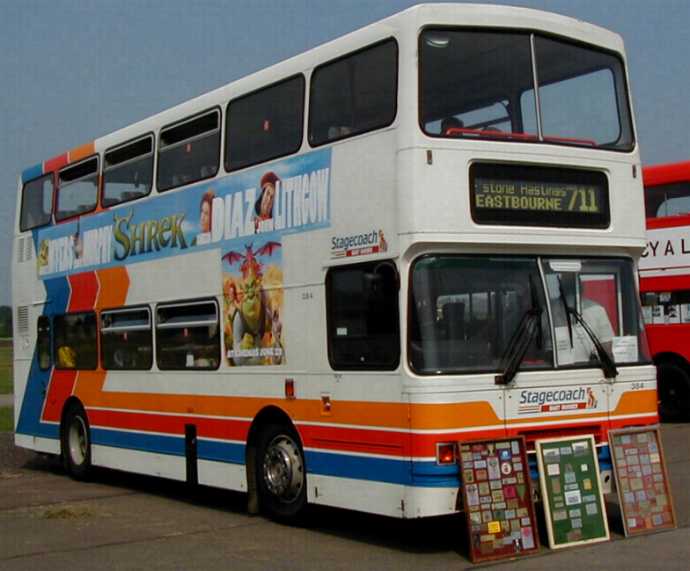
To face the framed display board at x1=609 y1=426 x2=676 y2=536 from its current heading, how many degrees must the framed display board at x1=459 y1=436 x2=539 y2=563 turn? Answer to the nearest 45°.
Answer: approximately 135° to its left

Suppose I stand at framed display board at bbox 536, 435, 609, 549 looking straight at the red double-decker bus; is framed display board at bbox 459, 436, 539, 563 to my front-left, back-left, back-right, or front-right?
back-left

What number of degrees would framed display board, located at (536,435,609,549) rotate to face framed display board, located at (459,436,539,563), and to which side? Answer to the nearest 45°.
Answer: approximately 45° to its right

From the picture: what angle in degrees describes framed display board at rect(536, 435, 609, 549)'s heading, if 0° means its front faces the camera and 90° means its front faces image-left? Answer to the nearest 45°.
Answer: approximately 0°

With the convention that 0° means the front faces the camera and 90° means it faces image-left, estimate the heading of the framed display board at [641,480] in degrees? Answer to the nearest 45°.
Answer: approximately 0°

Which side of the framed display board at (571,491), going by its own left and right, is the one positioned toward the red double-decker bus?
back

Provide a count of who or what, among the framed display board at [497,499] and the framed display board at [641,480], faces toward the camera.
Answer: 2

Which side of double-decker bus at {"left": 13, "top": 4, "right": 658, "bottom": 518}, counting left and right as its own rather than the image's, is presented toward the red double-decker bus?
left

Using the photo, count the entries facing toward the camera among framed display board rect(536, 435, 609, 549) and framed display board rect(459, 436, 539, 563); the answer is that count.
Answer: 2
